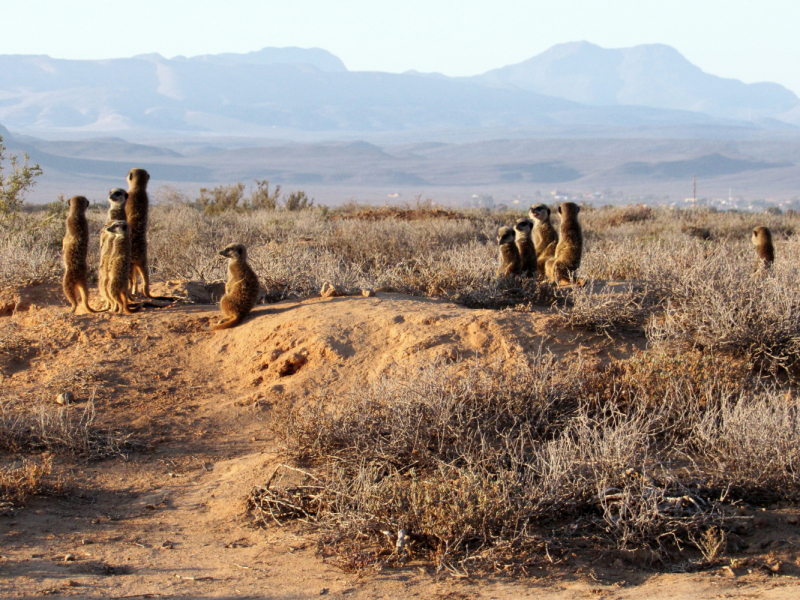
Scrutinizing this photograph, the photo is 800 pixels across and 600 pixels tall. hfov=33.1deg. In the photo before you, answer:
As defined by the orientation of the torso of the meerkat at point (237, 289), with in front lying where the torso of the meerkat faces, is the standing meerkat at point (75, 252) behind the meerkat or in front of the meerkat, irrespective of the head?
in front

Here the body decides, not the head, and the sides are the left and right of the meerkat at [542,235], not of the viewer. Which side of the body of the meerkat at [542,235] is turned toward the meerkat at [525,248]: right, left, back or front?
left

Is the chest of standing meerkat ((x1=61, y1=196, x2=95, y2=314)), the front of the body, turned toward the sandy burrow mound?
no

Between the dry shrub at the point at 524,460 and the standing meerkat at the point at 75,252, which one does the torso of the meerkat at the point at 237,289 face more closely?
the standing meerkat

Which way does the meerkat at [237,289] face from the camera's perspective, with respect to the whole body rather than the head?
to the viewer's left

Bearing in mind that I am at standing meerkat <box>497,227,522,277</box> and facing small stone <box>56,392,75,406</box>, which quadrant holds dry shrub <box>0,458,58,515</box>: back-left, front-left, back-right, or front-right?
front-left

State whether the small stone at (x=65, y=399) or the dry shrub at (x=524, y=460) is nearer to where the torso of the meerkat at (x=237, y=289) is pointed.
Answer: the small stone

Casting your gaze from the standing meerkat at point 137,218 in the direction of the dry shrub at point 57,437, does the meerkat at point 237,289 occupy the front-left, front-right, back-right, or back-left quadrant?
front-left
